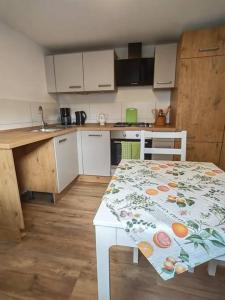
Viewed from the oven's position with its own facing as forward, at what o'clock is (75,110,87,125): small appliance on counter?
The small appliance on counter is roughly at 4 o'clock from the oven.

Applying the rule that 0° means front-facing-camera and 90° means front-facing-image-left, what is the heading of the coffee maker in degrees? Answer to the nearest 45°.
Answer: approximately 0°

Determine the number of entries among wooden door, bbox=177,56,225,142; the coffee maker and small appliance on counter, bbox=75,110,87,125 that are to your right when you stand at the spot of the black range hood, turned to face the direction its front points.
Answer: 2

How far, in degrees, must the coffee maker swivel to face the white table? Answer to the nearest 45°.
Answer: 0° — it already faces it

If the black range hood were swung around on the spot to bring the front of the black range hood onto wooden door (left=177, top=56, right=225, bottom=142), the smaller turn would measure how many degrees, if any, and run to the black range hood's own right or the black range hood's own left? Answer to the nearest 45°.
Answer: approximately 45° to the black range hood's own left

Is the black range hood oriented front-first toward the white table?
yes

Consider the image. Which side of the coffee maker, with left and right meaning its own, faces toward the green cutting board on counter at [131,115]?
left

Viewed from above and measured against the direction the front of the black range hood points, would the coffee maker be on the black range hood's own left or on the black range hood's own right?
on the black range hood's own right

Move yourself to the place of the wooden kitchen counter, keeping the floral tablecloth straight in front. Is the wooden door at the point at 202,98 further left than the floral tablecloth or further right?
left

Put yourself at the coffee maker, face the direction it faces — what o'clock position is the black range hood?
The black range hood is roughly at 10 o'clock from the coffee maker.
